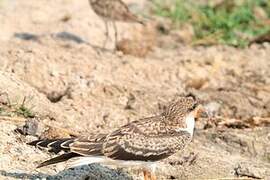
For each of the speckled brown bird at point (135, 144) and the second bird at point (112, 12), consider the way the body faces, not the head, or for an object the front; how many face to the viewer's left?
1

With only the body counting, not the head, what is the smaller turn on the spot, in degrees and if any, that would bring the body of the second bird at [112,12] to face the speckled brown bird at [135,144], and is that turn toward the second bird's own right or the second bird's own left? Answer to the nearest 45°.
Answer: approximately 90° to the second bird's own left

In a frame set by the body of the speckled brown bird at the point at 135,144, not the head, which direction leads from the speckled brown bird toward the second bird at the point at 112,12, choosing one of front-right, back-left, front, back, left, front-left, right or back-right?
left

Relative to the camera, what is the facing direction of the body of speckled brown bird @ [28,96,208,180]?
to the viewer's right

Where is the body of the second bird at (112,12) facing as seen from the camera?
to the viewer's left

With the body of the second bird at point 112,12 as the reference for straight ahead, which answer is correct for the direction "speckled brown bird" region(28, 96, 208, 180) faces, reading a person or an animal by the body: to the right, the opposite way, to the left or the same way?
the opposite way

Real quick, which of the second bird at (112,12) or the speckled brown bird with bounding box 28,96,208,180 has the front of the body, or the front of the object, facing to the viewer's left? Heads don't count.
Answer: the second bird
